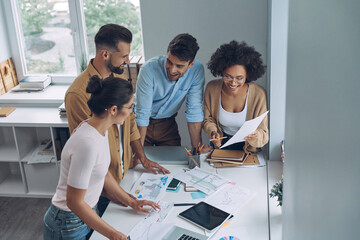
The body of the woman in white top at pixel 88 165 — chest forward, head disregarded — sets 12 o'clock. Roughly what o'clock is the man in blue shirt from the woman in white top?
The man in blue shirt is roughly at 10 o'clock from the woman in white top.

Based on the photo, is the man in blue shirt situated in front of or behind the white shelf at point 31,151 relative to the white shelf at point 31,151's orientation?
in front

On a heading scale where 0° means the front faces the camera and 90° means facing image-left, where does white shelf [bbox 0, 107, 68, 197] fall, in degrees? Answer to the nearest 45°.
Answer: approximately 0°

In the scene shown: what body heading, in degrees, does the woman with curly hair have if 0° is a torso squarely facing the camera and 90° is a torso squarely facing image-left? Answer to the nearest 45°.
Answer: approximately 0°

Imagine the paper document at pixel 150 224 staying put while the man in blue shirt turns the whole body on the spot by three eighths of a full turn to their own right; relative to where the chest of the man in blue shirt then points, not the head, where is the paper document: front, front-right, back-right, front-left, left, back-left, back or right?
back-left

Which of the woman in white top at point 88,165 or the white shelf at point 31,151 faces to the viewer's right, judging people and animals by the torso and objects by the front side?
the woman in white top

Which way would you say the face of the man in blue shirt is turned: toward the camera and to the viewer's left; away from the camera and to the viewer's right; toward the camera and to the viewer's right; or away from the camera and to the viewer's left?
toward the camera and to the viewer's left

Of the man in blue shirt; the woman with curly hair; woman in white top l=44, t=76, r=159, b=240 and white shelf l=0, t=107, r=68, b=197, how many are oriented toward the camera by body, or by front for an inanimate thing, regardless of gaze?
3

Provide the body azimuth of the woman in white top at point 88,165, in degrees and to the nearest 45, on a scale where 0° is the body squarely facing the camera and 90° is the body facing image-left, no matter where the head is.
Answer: approximately 270°
